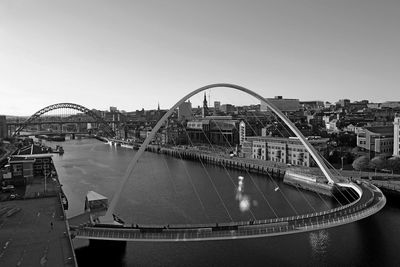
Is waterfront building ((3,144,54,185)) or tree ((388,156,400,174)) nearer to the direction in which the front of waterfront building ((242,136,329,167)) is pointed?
the waterfront building

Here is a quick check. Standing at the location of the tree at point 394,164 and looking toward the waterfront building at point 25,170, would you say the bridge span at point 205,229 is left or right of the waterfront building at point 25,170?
left

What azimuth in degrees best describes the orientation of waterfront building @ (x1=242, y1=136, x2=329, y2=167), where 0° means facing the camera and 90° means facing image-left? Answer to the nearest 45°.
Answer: approximately 45°

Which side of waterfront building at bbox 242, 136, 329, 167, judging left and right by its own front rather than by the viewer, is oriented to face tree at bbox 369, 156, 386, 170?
left

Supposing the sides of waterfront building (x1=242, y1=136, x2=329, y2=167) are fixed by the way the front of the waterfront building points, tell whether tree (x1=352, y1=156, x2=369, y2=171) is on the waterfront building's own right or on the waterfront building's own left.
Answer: on the waterfront building's own left

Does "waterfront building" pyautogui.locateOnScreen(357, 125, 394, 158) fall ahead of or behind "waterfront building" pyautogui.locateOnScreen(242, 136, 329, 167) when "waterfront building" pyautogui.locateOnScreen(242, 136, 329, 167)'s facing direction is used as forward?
behind

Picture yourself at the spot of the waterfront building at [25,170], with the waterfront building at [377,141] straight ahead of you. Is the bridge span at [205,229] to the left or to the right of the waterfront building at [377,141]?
right

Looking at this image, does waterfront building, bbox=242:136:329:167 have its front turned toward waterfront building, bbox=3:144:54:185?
yes
